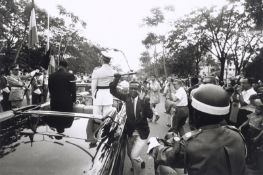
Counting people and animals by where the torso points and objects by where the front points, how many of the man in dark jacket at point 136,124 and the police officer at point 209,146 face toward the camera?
1

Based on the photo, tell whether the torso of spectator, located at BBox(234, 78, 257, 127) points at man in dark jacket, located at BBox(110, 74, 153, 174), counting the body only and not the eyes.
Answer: yes

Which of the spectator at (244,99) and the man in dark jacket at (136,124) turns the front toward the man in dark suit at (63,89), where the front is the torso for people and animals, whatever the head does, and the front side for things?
the spectator

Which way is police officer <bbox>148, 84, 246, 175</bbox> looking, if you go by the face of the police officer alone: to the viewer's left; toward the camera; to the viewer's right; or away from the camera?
away from the camera

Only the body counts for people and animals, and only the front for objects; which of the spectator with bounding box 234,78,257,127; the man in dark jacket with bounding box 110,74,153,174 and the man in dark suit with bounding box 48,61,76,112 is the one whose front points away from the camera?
the man in dark suit with bounding box 48,61,76,112

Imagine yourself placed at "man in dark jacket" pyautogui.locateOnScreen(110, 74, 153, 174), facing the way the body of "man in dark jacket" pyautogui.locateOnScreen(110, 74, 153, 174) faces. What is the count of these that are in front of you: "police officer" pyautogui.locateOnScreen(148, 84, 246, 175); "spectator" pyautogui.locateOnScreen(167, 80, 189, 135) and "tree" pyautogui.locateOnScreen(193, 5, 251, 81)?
1

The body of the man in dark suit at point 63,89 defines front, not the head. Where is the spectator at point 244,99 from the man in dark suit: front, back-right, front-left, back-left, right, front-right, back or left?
right

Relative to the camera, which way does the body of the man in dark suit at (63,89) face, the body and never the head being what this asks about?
away from the camera

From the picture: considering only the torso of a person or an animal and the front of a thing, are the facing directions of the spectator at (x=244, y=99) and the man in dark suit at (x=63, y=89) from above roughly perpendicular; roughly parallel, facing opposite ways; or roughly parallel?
roughly perpendicular
